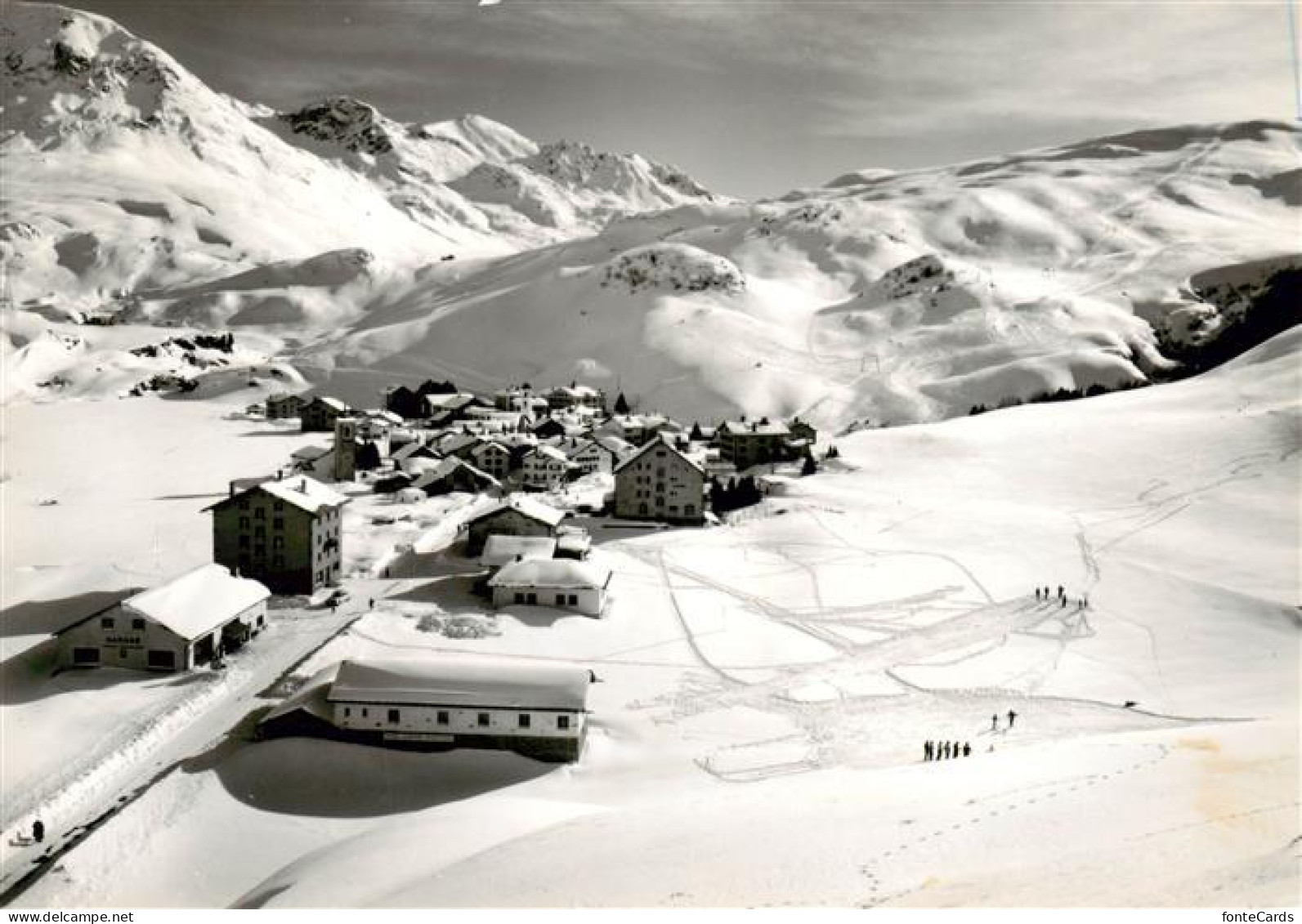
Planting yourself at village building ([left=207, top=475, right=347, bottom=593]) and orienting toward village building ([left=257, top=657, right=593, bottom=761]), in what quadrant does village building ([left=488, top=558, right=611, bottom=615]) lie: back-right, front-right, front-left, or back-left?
front-left

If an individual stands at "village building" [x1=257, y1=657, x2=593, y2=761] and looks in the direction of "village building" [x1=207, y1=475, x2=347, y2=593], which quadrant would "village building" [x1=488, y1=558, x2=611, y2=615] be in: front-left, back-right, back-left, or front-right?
front-right

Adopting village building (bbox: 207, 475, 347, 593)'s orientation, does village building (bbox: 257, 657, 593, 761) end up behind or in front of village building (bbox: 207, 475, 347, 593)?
in front

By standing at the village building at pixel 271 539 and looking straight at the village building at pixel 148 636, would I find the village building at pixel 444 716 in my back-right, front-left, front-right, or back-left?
front-left

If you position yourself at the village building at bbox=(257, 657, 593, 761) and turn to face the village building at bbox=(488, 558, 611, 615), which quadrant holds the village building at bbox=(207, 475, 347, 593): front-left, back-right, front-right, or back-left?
front-left

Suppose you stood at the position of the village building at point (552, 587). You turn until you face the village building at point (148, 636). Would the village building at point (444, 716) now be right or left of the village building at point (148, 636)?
left

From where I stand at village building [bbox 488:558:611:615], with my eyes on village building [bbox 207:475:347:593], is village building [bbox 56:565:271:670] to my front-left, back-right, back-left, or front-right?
front-left
